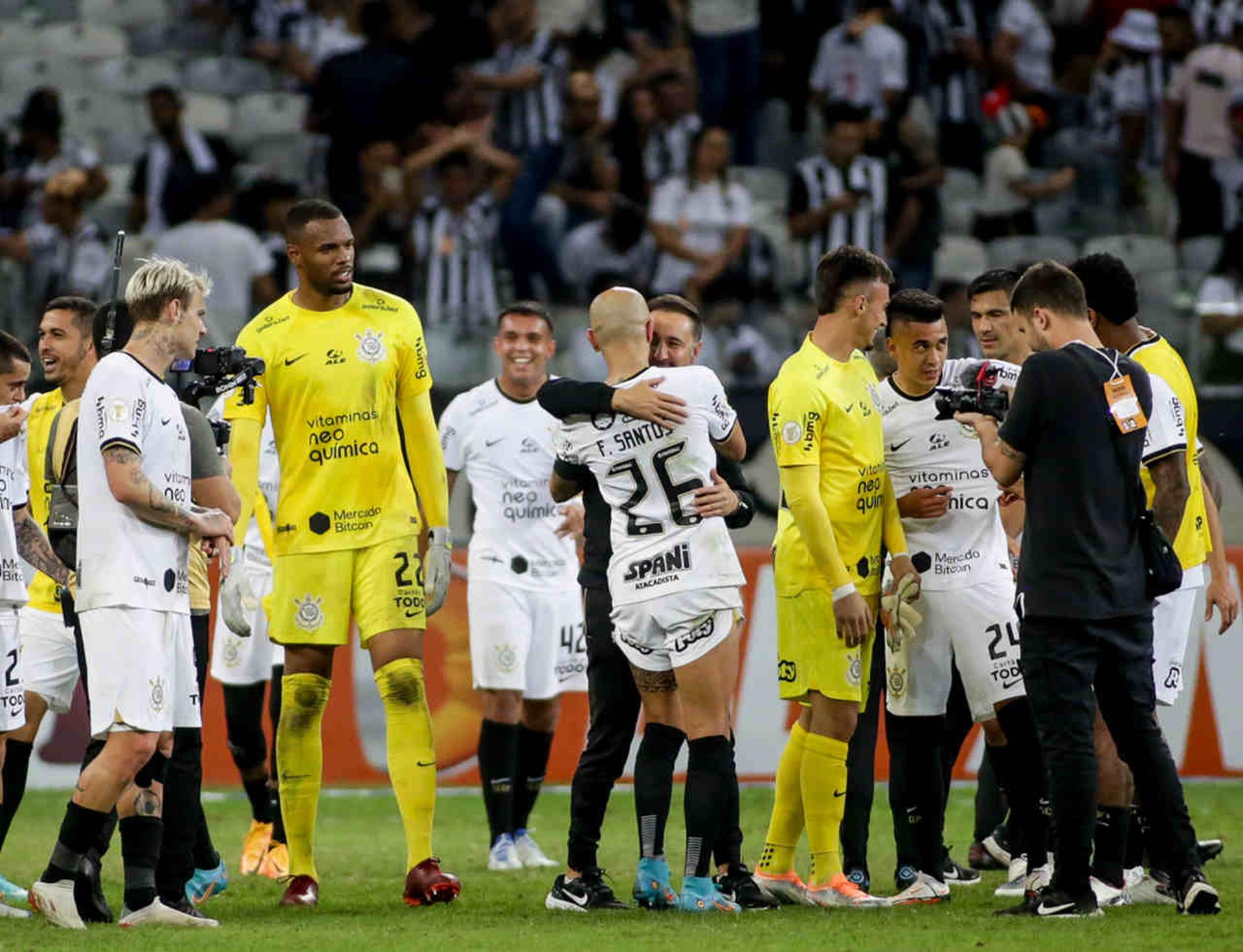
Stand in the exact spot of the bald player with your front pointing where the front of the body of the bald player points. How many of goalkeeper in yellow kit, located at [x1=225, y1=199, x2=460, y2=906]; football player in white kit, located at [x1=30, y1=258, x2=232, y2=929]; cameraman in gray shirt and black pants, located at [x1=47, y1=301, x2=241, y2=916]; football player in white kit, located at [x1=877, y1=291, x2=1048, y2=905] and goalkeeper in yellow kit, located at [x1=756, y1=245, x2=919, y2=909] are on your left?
3

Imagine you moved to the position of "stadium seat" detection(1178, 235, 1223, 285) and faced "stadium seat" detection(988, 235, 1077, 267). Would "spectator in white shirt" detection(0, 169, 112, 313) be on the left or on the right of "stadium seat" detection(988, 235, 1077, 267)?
left

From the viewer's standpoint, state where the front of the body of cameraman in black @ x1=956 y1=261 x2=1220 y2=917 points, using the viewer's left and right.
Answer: facing away from the viewer and to the left of the viewer

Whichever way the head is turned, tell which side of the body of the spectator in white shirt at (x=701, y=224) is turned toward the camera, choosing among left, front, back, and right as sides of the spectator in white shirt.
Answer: front

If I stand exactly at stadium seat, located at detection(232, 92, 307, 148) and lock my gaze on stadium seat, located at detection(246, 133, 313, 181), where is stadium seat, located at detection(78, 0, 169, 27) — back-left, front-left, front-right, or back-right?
back-right

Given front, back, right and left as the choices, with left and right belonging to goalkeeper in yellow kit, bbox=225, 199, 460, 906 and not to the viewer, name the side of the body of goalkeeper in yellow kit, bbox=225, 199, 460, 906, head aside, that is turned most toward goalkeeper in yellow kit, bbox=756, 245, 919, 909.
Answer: left

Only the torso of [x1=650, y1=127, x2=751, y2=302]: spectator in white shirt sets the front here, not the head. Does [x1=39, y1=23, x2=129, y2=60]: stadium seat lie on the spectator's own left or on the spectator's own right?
on the spectator's own right

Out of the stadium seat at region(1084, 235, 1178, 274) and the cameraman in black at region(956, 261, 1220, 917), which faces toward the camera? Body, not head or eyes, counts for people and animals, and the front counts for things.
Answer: the stadium seat

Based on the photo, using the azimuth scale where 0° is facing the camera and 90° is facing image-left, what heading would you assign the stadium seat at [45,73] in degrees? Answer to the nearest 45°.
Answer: approximately 0°

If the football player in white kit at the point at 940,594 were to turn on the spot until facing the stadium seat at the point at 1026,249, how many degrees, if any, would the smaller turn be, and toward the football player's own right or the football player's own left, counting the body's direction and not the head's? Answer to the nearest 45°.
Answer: approximately 180°

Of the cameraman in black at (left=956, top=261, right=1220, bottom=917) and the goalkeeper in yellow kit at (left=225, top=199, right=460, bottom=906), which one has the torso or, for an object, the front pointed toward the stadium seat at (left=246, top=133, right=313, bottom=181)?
the cameraman in black

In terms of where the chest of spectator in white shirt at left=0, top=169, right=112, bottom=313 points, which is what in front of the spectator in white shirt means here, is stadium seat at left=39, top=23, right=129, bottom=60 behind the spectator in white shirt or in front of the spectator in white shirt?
behind

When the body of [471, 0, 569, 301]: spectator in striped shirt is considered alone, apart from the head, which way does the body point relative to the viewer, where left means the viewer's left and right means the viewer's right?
facing the viewer and to the left of the viewer

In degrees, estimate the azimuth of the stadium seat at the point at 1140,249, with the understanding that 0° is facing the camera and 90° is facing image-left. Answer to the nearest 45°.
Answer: approximately 0°

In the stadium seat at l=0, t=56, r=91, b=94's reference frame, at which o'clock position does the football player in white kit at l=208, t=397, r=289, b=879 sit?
The football player in white kit is roughly at 12 o'clock from the stadium seat.

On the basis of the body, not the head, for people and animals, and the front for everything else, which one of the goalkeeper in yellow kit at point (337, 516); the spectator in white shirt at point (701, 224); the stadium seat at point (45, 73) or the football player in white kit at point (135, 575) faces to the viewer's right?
the football player in white kit

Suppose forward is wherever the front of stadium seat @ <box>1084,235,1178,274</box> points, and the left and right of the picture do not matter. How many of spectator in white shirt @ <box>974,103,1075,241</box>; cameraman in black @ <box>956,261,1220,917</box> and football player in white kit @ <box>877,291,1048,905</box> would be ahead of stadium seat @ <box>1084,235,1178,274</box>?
2

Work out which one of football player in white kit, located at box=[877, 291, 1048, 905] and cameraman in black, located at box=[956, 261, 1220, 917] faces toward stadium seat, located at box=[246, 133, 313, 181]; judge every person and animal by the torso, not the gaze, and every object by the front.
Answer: the cameraman in black

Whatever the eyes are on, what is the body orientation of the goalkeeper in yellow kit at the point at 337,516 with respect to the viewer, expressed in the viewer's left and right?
facing the viewer
